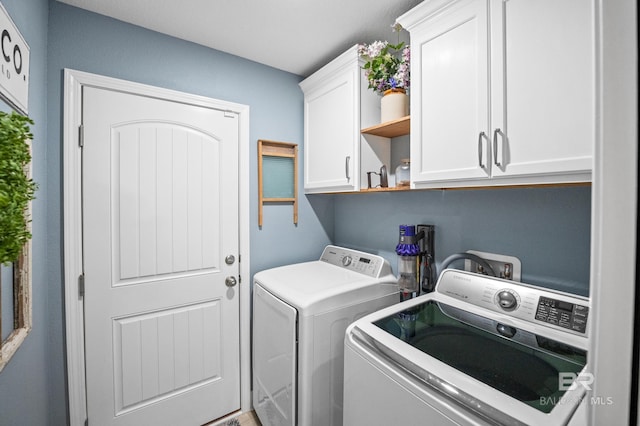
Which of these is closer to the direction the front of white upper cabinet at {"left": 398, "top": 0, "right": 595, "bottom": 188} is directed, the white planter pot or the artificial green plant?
the artificial green plant

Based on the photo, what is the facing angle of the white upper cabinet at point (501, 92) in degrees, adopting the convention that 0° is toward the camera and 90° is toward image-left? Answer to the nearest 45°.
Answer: approximately 45°

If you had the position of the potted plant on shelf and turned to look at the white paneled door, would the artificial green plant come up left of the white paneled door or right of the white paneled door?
left

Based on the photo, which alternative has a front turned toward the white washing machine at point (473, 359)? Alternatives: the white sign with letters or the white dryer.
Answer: the white sign with letters

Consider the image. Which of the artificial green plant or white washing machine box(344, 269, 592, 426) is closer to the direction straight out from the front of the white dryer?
the artificial green plant

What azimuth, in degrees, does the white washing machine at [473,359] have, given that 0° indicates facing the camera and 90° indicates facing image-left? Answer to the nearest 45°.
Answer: approximately 45°

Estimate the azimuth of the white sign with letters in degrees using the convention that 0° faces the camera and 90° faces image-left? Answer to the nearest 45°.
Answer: approximately 315°
